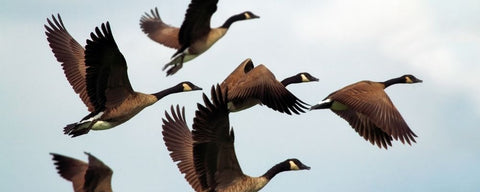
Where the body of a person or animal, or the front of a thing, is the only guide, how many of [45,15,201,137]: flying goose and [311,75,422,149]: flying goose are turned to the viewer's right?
2

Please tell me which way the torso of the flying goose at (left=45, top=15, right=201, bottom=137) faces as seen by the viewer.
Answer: to the viewer's right

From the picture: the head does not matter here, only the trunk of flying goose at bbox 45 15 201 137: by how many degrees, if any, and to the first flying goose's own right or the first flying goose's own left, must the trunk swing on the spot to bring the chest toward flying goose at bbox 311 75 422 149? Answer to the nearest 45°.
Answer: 0° — it already faces it

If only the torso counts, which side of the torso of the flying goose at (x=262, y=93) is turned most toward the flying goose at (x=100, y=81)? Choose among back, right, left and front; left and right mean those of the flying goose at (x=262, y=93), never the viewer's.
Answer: back

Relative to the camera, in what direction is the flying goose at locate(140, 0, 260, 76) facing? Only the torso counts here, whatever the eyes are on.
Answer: to the viewer's right

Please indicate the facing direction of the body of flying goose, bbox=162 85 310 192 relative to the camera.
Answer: to the viewer's right

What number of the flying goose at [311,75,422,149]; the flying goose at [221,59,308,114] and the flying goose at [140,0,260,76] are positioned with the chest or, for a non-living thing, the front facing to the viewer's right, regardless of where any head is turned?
3

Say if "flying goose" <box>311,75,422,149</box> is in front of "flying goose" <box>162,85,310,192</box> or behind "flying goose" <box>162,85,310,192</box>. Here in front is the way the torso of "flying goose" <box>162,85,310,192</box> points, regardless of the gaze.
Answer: in front

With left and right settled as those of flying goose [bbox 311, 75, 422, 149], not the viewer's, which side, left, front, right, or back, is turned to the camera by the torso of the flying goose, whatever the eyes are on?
right

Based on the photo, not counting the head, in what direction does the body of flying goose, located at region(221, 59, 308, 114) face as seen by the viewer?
to the viewer's right

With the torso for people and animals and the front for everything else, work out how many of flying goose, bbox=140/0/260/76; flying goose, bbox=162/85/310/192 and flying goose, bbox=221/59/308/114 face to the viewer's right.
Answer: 3

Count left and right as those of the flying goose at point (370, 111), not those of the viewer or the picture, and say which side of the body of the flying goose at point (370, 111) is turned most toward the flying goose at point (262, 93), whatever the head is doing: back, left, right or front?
back
